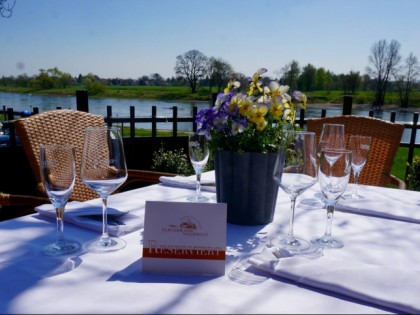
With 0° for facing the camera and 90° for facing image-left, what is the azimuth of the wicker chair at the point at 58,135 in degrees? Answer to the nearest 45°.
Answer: approximately 315°

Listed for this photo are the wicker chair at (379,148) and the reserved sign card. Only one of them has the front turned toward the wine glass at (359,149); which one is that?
the wicker chair

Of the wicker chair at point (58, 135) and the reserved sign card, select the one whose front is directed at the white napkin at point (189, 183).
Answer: the wicker chair

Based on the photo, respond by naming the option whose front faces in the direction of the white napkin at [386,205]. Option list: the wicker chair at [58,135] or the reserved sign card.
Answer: the wicker chair

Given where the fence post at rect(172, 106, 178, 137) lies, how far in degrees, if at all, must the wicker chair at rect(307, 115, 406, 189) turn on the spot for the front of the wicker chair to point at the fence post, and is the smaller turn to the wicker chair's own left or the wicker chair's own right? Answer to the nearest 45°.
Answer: approximately 135° to the wicker chair's own right

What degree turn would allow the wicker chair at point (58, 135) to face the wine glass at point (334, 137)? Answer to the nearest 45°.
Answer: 0° — it already faces it

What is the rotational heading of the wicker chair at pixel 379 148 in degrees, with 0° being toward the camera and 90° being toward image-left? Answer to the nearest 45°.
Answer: approximately 0°

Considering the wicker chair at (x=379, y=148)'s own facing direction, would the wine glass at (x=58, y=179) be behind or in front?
in front

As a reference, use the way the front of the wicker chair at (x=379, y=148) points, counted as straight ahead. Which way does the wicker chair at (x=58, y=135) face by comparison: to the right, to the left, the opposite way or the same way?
to the left

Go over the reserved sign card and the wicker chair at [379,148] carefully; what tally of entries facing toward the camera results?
2

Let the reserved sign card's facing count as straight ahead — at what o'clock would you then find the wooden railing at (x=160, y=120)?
The wooden railing is roughly at 6 o'clock from the reserved sign card.

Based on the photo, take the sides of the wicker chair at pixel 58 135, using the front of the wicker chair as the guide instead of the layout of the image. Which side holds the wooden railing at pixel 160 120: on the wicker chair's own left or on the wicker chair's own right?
on the wicker chair's own left

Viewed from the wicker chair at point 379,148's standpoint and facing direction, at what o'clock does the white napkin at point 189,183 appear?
The white napkin is roughly at 1 o'clock from the wicker chair.

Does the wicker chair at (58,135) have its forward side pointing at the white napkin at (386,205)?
yes
